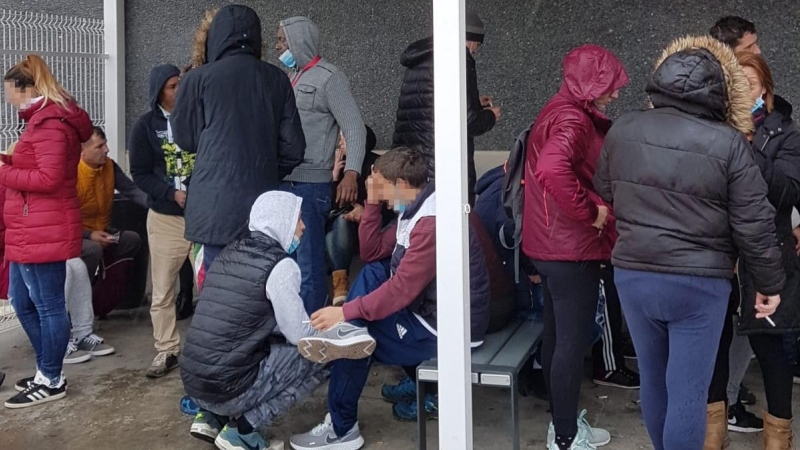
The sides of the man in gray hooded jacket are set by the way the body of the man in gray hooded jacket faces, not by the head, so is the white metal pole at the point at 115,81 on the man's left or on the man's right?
on the man's right

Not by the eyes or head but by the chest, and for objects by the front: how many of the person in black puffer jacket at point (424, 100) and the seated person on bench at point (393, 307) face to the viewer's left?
1

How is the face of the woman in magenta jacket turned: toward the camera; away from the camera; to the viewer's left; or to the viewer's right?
to the viewer's right

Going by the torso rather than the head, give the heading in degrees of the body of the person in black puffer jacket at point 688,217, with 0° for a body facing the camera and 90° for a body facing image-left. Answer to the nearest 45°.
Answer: approximately 225°

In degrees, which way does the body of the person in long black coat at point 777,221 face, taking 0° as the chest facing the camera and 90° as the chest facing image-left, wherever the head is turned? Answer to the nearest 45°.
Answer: approximately 45°

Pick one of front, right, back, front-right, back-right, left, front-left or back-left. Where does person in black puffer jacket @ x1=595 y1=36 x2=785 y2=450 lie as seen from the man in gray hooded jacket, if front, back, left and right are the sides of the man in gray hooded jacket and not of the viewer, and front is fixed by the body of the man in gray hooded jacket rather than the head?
left

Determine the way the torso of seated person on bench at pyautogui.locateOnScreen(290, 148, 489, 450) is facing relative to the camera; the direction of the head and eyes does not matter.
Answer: to the viewer's left
